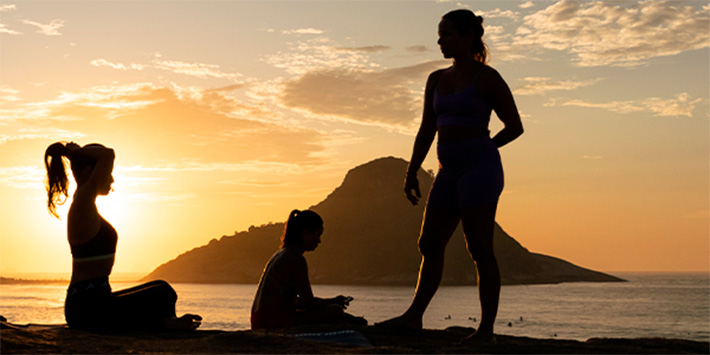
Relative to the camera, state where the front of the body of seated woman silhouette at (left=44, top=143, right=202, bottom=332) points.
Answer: to the viewer's right

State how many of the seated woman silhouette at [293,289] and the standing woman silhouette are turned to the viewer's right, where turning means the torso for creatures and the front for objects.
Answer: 1

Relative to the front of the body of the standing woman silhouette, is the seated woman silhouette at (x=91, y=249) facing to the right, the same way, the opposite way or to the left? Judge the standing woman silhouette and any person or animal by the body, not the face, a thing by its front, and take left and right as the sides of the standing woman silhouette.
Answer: the opposite way

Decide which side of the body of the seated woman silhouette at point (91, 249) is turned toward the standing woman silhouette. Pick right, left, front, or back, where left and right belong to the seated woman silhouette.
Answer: front

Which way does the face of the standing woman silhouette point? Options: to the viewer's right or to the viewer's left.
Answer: to the viewer's left

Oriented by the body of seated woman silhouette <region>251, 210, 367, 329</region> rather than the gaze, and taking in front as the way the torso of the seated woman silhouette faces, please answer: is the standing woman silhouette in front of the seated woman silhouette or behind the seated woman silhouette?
in front

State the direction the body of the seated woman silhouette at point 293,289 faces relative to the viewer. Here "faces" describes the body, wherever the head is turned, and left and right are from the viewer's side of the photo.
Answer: facing to the right of the viewer

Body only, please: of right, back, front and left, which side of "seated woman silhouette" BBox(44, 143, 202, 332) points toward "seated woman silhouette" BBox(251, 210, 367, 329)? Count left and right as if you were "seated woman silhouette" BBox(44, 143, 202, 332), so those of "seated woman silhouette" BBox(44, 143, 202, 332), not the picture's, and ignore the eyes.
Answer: front

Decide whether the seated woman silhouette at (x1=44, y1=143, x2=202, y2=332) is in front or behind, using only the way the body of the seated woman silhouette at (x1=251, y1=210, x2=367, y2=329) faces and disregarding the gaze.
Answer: behind

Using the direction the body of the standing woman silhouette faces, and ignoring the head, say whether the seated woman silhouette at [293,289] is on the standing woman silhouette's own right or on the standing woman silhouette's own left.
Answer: on the standing woman silhouette's own right

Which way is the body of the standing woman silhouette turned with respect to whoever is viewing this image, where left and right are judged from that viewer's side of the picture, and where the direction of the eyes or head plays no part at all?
facing the viewer and to the left of the viewer

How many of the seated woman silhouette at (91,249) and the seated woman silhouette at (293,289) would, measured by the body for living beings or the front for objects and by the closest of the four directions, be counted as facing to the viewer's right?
2
